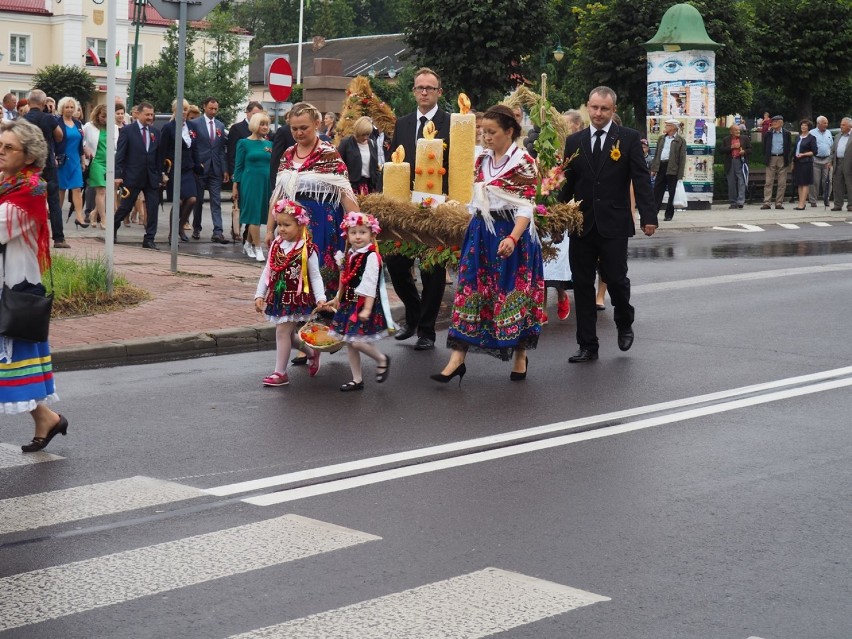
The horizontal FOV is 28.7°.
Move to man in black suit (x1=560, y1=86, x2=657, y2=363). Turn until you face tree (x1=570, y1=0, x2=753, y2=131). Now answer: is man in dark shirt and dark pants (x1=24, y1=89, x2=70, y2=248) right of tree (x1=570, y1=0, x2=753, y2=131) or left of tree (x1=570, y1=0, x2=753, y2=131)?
left

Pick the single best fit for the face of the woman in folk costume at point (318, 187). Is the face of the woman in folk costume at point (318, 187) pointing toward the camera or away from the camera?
toward the camera

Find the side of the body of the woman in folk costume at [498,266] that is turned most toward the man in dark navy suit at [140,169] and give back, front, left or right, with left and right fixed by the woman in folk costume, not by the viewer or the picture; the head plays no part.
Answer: right

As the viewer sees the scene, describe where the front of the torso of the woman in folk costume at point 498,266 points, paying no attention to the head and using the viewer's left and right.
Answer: facing the viewer and to the left of the viewer

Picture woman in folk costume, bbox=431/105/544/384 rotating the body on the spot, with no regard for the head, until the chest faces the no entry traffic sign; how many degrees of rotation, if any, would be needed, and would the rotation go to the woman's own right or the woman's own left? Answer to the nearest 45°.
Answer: approximately 135° to the woman's own right

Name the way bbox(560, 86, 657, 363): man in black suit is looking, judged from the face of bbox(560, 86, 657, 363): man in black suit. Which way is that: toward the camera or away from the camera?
toward the camera

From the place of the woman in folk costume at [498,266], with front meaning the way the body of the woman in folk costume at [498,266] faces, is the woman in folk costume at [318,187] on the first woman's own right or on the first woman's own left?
on the first woman's own right

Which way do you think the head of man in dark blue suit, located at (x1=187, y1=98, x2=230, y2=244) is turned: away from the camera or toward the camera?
toward the camera

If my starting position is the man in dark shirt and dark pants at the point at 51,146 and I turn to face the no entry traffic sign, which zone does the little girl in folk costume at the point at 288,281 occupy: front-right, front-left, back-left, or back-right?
back-right

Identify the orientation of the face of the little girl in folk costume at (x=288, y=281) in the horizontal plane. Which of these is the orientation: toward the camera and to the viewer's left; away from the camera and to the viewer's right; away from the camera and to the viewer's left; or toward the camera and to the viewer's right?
toward the camera and to the viewer's left

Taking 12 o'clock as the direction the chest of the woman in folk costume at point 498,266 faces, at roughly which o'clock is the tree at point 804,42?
The tree is roughly at 5 o'clock from the woman in folk costume.
